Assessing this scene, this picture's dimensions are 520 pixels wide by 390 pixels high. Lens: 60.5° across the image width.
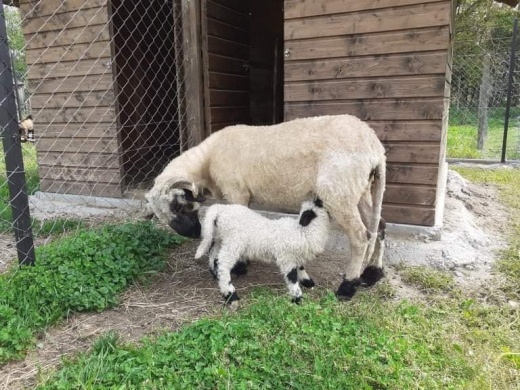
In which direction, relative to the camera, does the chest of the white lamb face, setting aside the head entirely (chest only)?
to the viewer's right

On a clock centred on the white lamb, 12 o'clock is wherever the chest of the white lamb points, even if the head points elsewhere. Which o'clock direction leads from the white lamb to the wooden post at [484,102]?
The wooden post is roughly at 10 o'clock from the white lamb.

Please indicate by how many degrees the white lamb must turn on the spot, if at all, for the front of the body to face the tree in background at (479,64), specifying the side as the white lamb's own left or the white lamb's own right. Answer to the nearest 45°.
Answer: approximately 45° to the white lamb's own left

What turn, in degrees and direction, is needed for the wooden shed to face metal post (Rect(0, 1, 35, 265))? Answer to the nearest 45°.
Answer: approximately 45° to its right

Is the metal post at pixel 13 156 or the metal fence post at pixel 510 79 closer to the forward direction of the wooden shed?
the metal post

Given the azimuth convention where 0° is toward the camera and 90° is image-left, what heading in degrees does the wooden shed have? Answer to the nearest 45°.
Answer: approximately 0°

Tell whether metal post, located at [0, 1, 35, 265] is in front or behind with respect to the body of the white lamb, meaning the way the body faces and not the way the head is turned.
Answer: behind

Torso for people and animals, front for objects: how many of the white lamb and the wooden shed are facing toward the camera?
1

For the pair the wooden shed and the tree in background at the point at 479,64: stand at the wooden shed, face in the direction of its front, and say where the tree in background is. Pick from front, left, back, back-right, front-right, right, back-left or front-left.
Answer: back-left

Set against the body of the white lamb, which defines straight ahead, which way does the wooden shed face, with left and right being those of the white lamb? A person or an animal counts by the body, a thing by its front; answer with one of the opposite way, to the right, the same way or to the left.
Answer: to the right

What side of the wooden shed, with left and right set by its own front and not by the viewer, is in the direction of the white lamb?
front

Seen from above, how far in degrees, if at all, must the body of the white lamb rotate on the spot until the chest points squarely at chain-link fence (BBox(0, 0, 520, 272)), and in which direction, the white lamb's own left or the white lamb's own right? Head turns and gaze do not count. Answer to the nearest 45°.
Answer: approximately 135° to the white lamb's own left
